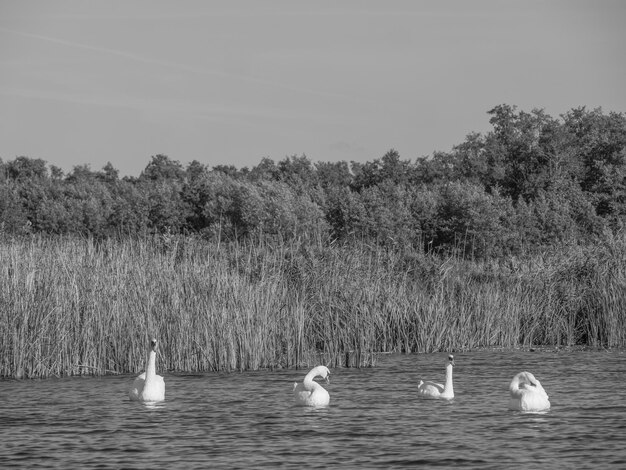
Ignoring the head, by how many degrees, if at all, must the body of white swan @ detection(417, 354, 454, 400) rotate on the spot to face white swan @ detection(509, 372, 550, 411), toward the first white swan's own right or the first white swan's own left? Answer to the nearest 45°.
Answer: approximately 45° to the first white swan's own right

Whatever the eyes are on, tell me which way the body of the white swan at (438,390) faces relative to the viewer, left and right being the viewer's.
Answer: facing to the right of the viewer

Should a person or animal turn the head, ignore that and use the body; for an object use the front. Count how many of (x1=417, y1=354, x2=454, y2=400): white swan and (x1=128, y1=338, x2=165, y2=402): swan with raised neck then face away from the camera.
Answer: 0

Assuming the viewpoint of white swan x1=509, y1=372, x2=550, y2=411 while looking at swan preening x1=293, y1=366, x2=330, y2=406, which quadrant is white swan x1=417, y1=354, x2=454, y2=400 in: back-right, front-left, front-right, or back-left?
front-right

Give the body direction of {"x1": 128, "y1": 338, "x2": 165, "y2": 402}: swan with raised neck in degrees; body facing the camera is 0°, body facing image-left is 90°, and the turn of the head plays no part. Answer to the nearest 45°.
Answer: approximately 315°

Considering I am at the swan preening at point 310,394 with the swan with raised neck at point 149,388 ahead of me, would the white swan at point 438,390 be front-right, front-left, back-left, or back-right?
back-right

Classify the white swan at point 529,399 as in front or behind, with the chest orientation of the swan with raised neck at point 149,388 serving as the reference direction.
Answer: in front

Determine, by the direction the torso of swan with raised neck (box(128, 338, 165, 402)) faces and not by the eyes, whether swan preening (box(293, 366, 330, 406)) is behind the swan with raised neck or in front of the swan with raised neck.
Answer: in front

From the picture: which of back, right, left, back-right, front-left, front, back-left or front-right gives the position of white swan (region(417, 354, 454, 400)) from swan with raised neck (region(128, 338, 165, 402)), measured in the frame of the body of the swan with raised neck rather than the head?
front-left

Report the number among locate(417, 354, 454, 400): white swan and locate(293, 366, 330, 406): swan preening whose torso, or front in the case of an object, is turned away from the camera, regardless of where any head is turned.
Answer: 0
